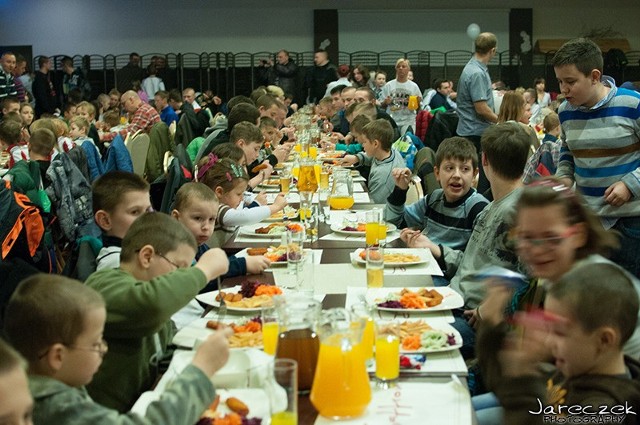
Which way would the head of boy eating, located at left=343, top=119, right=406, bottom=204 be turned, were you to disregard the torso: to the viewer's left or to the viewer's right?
to the viewer's left

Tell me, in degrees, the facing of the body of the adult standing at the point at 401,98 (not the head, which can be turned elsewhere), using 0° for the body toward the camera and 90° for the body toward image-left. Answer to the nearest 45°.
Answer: approximately 0°

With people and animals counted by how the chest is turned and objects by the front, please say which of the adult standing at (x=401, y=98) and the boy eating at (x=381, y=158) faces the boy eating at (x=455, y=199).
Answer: the adult standing

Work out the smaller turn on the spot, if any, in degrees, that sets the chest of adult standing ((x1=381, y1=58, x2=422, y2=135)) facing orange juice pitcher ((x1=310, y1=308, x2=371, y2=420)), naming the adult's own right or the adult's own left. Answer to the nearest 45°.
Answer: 0° — they already face it

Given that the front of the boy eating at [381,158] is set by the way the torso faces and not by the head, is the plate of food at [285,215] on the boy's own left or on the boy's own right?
on the boy's own left

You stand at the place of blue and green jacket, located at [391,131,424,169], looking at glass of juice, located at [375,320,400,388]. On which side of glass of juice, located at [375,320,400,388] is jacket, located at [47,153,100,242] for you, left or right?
right

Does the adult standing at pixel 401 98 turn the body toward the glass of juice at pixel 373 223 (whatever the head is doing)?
yes

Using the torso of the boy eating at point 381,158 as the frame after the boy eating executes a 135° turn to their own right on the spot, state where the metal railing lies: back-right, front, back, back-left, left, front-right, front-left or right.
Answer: front-left

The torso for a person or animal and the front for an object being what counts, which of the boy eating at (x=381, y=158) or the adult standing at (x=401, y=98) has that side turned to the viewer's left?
the boy eating

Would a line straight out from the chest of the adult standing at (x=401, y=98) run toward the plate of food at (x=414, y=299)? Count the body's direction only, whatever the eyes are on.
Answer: yes

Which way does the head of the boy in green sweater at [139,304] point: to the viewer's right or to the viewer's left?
to the viewer's right

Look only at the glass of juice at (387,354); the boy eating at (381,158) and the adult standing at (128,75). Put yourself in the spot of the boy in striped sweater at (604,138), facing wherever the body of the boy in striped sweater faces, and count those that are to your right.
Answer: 2

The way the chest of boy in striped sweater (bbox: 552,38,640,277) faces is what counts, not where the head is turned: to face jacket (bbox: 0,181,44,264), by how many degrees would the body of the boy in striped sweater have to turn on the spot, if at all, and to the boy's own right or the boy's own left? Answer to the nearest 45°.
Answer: approximately 45° to the boy's own right

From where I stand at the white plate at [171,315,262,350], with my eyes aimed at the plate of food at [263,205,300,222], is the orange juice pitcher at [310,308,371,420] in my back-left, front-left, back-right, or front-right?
back-right

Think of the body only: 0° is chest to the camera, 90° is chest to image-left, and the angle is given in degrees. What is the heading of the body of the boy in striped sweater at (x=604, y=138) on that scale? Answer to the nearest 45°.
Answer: approximately 45°

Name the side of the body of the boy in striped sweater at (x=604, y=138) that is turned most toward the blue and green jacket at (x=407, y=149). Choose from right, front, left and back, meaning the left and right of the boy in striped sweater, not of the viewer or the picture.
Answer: right

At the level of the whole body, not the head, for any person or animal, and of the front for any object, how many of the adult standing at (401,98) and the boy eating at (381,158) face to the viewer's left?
1

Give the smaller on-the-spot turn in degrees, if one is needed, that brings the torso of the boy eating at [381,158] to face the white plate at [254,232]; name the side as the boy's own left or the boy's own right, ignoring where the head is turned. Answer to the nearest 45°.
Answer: approximately 90° to the boy's own left
